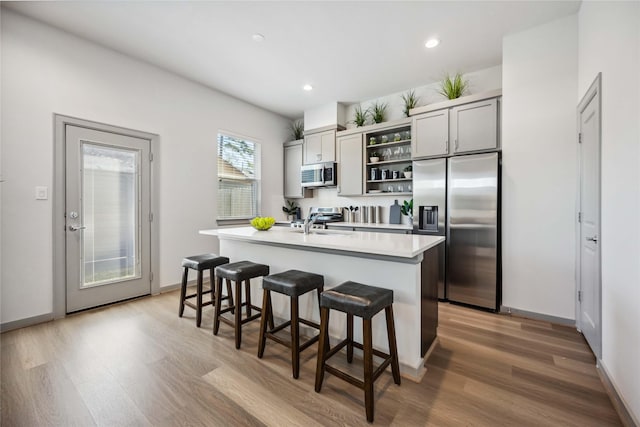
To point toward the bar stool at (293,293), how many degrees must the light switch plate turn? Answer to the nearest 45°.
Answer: approximately 45° to its left

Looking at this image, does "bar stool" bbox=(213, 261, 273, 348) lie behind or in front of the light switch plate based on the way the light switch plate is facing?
in front

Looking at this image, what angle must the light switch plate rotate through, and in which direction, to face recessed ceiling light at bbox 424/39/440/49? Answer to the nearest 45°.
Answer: approximately 45° to its left

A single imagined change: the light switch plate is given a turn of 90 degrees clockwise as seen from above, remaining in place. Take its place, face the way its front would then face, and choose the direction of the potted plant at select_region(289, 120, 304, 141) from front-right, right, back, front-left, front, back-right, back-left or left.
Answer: back

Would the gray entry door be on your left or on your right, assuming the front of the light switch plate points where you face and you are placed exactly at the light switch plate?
on your left

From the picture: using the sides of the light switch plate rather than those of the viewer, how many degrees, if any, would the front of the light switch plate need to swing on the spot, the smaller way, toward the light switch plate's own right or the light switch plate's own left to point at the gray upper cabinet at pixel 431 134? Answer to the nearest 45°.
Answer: approximately 45° to the light switch plate's own left

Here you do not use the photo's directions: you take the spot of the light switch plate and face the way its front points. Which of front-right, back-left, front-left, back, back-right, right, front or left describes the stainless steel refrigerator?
front-left

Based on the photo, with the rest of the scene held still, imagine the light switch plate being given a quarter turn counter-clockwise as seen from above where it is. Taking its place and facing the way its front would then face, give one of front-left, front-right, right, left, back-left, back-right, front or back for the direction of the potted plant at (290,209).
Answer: front

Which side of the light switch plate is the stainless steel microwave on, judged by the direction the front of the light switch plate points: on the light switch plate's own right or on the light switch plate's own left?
on the light switch plate's own left

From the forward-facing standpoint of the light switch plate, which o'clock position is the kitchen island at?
The kitchen island is roughly at 11 o'clock from the light switch plate.

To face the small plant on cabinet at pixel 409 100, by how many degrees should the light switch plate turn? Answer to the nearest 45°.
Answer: approximately 45° to its left
